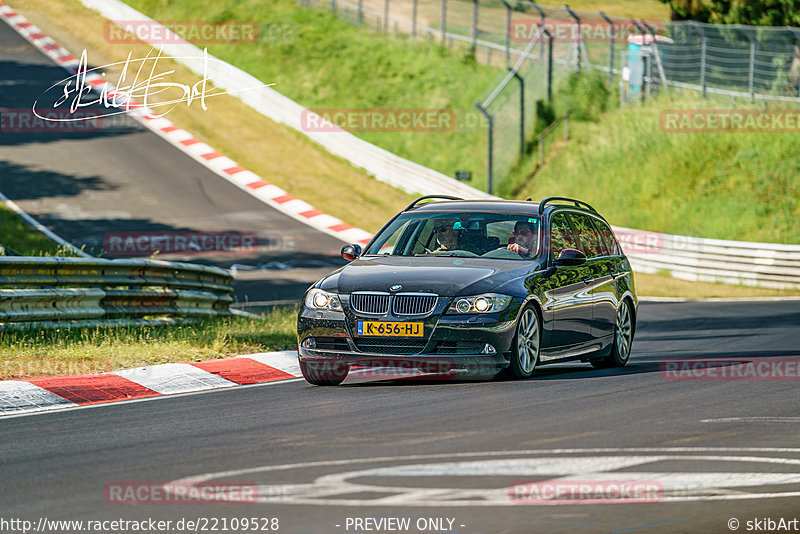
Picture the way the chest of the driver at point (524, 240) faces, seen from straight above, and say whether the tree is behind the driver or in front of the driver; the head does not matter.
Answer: behind

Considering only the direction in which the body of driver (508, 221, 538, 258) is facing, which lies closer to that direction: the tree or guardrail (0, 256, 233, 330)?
the guardrail

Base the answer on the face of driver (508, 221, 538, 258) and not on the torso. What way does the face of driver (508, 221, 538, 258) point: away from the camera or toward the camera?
toward the camera

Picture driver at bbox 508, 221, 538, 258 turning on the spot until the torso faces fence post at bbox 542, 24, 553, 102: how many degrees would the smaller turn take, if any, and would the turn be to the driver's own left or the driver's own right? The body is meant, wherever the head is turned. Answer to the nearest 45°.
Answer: approximately 135° to the driver's own right

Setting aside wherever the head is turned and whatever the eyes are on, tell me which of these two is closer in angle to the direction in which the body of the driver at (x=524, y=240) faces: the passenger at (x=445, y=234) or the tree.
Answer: the passenger

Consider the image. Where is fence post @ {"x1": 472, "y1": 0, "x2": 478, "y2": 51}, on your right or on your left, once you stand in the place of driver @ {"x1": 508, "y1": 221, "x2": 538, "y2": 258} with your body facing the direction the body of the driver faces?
on your right

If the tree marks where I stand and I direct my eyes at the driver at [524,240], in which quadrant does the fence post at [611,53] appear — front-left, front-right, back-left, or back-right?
front-right

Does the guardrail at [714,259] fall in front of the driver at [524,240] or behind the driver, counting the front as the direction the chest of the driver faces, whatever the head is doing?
behind

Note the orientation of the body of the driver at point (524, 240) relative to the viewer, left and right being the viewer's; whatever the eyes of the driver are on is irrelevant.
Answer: facing the viewer and to the left of the viewer

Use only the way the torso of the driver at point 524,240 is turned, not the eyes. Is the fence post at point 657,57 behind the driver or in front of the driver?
behind

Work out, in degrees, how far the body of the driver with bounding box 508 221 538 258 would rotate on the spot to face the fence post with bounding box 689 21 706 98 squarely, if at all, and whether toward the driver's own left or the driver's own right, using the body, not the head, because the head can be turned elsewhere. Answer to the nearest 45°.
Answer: approximately 135° to the driver's own right

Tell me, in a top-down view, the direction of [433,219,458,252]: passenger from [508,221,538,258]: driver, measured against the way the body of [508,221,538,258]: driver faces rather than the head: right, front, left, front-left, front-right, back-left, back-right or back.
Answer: front-right

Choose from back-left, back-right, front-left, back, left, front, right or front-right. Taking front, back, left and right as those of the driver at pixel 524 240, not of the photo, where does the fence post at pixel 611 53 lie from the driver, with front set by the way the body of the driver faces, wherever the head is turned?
back-right
